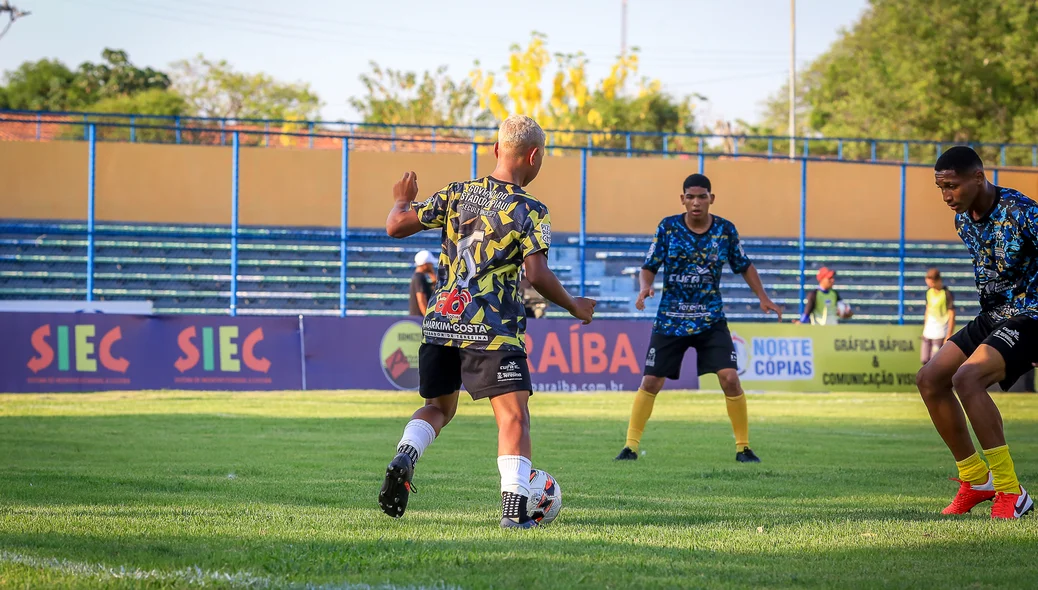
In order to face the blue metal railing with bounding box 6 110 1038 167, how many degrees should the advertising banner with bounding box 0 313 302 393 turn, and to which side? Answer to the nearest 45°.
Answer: approximately 135° to its left

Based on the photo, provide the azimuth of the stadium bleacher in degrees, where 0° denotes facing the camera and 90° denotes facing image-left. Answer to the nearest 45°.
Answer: approximately 0°

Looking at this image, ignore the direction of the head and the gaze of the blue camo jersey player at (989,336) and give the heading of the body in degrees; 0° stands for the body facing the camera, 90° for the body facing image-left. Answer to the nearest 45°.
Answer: approximately 45°

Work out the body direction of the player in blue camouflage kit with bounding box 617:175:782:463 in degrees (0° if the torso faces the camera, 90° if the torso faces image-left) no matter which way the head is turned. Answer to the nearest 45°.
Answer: approximately 0°

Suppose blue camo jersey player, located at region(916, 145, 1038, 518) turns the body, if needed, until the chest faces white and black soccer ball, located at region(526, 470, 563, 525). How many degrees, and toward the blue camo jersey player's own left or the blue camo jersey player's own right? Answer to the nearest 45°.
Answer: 0° — they already face it

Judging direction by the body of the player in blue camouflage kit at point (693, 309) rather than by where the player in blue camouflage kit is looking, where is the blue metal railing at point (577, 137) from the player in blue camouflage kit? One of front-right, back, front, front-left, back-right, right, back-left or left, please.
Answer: back

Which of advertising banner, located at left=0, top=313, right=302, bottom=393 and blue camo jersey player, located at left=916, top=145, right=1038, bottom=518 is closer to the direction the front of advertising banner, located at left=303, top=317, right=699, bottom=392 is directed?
the blue camo jersey player

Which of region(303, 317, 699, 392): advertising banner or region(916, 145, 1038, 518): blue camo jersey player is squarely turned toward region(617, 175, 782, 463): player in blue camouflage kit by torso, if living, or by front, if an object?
the advertising banner

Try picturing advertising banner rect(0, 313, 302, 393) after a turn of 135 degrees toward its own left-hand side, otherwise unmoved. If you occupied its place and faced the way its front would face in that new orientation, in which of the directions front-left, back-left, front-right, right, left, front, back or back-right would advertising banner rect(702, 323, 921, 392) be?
front-right

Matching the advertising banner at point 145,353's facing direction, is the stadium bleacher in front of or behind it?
behind

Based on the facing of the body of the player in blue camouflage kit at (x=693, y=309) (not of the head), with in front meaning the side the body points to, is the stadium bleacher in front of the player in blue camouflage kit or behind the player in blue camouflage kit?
behind
